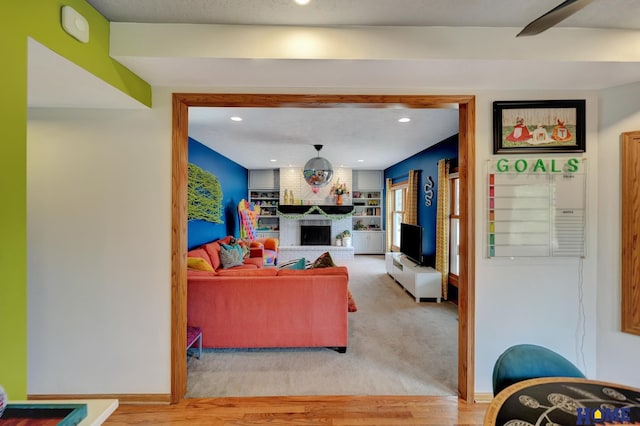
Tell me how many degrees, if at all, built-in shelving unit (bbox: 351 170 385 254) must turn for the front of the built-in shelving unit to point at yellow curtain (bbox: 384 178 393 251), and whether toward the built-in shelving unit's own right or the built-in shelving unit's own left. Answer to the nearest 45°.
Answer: approximately 45° to the built-in shelving unit's own left

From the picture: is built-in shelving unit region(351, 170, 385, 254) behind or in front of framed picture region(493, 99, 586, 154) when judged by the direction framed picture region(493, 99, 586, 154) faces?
behind

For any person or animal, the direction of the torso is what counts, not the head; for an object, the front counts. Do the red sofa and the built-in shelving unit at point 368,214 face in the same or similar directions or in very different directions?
very different directions

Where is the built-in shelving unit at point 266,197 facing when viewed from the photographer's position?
facing the viewer

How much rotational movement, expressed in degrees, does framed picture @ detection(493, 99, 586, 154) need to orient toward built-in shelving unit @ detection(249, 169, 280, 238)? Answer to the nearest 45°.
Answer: approximately 135° to its right

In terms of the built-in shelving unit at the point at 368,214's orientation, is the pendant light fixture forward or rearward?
forward

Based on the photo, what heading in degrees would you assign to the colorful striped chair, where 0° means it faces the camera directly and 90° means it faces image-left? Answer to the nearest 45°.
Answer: approximately 315°

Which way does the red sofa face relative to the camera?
away from the camera

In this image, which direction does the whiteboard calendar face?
toward the camera

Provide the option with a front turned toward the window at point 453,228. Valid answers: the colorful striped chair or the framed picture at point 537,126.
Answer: the colorful striped chair

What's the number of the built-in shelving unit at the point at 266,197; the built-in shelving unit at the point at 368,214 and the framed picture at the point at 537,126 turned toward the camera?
3
